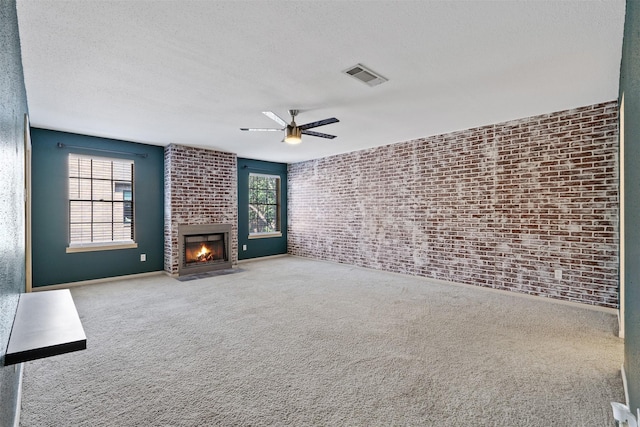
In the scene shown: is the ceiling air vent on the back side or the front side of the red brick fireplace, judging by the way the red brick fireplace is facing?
on the front side

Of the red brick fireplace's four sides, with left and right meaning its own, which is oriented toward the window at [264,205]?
left

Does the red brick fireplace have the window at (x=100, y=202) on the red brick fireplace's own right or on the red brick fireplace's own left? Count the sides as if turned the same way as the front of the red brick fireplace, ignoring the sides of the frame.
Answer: on the red brick fireplace's own right

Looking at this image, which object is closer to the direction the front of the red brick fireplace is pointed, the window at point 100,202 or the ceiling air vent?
the ceiling air vent

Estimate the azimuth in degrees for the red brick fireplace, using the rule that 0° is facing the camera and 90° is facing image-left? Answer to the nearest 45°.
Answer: approximately 315°
